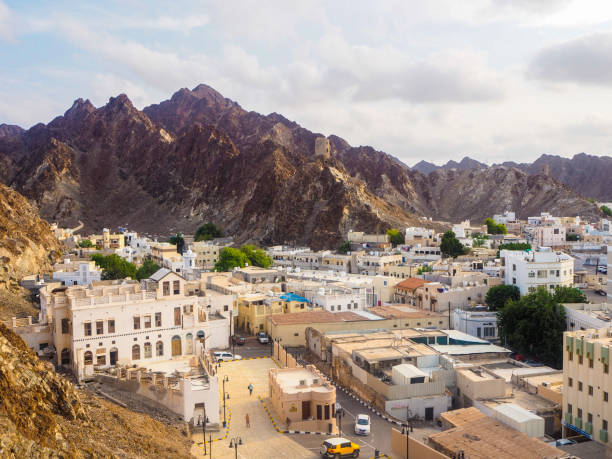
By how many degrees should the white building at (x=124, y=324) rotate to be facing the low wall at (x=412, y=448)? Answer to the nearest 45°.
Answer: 0° — it already faces it

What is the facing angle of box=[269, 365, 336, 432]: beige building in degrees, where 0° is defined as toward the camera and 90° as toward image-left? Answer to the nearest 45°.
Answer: approximately 0°

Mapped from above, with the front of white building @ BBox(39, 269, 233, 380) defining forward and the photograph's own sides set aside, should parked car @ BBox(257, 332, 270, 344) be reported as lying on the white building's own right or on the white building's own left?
on the white building's own left

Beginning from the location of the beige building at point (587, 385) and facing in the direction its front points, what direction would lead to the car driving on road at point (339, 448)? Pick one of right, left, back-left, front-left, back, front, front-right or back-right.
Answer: front

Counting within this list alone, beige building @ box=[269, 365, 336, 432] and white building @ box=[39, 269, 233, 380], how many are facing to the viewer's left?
0

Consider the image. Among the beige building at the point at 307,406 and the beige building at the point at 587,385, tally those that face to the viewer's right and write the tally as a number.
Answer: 0

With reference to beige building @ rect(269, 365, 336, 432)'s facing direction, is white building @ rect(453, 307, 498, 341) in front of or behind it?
behind

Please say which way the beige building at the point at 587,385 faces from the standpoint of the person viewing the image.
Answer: facing the viewer and to the left of the viewer

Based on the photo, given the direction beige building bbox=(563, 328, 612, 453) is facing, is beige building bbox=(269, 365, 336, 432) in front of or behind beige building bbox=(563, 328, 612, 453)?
in front

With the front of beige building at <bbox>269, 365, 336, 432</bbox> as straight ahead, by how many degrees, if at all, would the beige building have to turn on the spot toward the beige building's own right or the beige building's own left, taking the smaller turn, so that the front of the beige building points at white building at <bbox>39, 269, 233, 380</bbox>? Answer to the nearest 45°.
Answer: approximately 135° to the beige building's own right

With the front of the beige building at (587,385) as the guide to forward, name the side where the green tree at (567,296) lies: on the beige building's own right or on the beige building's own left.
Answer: on the beige building's own right
